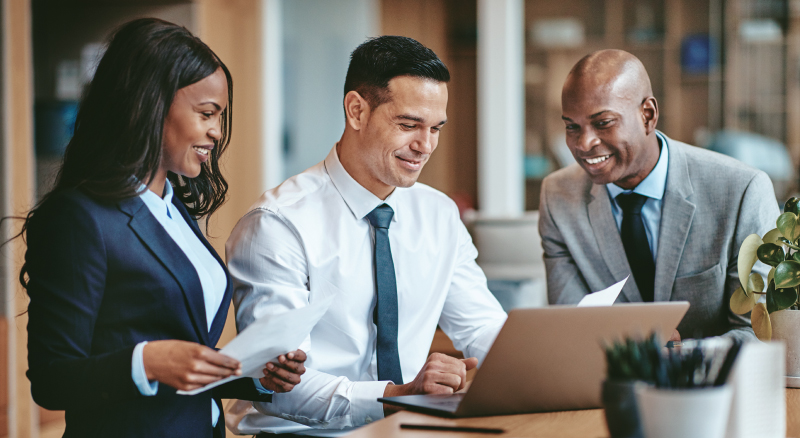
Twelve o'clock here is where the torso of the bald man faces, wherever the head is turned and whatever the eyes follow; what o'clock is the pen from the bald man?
The pen is roughly at 11 o'clock from the bald man.

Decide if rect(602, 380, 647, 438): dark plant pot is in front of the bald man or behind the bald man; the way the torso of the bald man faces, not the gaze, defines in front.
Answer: in front

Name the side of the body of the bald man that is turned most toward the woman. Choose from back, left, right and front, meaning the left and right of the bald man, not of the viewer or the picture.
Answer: front

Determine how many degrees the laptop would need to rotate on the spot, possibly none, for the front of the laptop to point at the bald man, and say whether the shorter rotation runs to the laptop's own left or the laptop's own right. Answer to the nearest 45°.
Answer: approximately 45° to the laptop's own right

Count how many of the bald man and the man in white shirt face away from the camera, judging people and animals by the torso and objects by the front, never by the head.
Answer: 0

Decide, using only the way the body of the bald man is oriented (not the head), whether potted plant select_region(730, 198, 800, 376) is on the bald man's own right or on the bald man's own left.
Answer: on the bald man's own left

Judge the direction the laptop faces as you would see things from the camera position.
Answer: facing away from the viewer and to the left of the viewer

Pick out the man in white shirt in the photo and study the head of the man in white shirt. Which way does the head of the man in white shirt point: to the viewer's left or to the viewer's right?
to the viewer's right

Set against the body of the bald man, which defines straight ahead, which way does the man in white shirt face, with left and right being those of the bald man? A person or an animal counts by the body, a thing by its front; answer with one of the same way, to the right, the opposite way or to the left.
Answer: to the left

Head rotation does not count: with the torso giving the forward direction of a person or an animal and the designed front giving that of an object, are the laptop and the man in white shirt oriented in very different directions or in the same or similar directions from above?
very different directions

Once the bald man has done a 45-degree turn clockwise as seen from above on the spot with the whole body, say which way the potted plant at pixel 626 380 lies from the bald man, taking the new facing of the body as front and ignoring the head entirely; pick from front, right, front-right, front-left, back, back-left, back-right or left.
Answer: left

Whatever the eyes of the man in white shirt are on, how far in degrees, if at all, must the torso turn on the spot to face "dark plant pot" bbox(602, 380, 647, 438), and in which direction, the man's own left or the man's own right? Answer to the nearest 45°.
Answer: approximately 45° to the man's own right

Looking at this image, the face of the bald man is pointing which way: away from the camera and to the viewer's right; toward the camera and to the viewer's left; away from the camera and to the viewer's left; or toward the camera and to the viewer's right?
toward the camera and to the viewer's left
